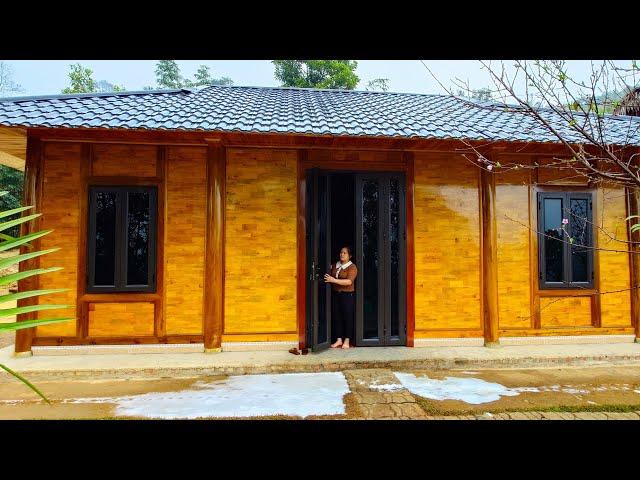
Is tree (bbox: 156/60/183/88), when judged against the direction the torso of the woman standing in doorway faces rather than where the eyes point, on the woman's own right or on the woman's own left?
on the woman's own right

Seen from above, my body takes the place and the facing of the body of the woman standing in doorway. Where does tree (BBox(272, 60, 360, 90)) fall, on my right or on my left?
on my right

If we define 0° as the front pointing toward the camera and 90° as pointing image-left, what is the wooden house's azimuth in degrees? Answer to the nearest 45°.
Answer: approximately 0°

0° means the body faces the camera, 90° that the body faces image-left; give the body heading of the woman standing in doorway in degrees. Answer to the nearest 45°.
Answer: approximately 45°

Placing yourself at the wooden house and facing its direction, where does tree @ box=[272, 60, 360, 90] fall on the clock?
The tree is roughly at 6 o'clock from the wooden house.

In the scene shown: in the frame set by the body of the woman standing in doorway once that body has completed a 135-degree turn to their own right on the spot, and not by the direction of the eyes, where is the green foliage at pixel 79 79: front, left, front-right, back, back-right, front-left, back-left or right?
front-left

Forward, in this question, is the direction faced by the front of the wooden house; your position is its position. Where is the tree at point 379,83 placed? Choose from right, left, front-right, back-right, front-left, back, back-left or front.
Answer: back

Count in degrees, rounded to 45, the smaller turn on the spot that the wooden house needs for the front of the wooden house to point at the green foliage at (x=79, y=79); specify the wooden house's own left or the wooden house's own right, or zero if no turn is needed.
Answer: approximately 135° to the wooden house's own right
